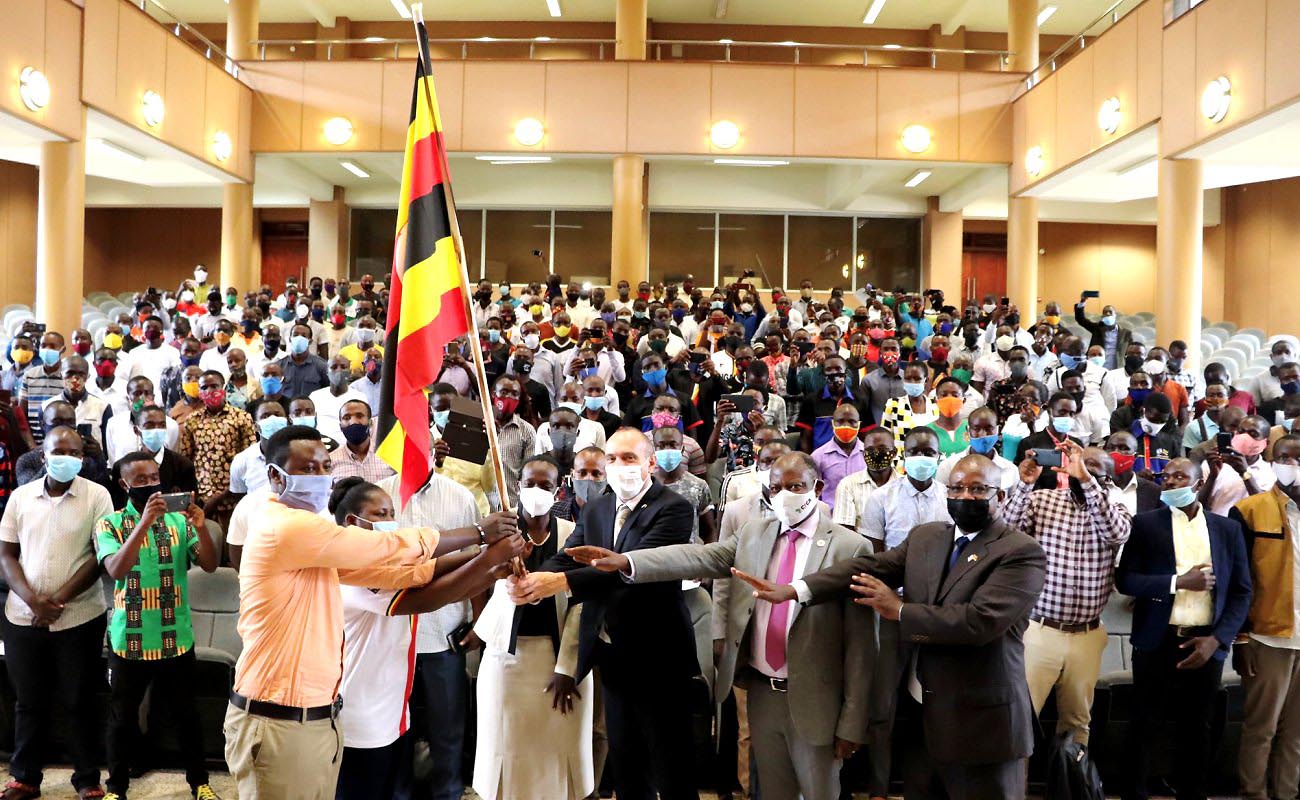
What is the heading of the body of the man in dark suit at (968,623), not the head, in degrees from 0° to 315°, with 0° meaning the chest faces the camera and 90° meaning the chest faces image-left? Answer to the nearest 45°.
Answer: approximately 45°

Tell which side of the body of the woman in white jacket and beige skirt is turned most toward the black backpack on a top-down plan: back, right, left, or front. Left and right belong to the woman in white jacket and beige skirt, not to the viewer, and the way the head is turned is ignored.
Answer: left

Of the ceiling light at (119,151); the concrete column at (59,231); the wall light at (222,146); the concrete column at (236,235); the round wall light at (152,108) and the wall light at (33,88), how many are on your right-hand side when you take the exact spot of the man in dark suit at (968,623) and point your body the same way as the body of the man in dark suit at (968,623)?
6

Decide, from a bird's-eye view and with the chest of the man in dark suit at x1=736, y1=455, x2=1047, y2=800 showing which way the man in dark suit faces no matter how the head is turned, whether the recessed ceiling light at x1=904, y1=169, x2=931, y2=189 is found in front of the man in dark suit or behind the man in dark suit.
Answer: behind

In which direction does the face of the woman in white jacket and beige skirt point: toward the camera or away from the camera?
toward the camera

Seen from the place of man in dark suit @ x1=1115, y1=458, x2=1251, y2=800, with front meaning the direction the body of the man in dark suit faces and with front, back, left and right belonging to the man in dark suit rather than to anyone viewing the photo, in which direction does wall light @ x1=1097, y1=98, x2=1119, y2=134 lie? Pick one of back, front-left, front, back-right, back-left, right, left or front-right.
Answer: back

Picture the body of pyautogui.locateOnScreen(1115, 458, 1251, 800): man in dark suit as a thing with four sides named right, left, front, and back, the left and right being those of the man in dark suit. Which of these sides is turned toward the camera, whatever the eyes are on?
front

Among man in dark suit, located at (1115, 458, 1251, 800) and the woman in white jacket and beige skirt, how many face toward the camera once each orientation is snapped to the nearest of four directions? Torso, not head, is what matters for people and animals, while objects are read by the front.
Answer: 2

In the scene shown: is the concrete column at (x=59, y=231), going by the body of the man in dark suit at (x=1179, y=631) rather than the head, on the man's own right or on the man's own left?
on the man's own right

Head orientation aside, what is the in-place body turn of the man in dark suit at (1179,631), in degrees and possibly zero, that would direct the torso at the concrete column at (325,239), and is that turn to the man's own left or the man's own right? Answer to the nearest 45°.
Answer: approximately 135° to the man's own right

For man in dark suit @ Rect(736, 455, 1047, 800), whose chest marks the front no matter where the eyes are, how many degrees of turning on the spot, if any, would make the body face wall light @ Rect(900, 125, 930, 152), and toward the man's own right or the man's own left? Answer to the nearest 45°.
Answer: approximately 135° to the man's own right

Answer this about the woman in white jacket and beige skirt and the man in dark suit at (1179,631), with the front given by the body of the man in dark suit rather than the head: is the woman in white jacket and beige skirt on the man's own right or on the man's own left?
on the man's own right
